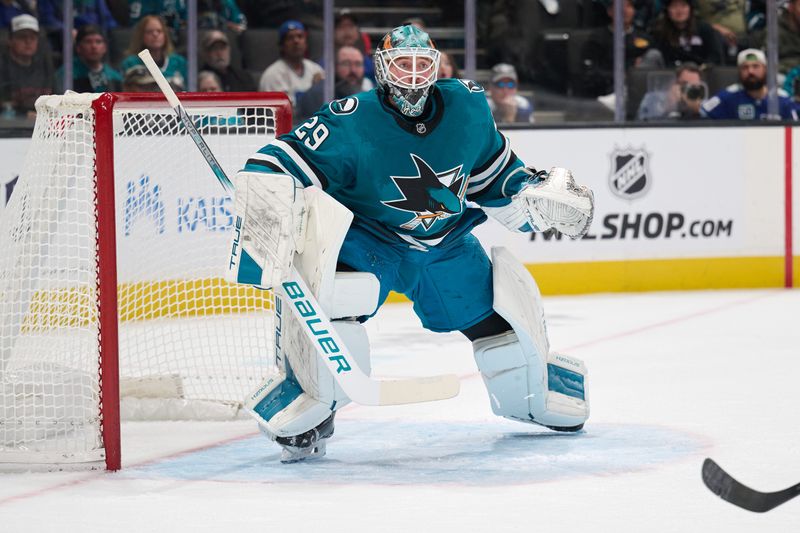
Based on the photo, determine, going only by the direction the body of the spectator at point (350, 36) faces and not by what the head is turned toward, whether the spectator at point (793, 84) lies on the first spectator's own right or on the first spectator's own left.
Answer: on the first spectator's own left

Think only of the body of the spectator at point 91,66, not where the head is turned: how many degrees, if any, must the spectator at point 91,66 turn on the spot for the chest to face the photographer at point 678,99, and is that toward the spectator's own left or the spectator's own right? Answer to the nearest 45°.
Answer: approximately 90° to the spectator's own left

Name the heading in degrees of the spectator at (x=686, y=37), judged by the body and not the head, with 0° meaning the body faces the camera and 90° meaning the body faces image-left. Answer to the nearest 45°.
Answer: approximately 0°

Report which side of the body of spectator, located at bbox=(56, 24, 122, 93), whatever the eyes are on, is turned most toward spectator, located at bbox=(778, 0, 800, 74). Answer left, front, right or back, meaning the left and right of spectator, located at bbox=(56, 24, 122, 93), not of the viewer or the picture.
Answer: left

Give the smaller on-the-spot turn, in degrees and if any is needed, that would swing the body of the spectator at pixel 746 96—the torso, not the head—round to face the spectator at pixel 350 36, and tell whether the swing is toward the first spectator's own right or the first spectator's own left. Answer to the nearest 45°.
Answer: approximately 45° to the first spectator's own right
